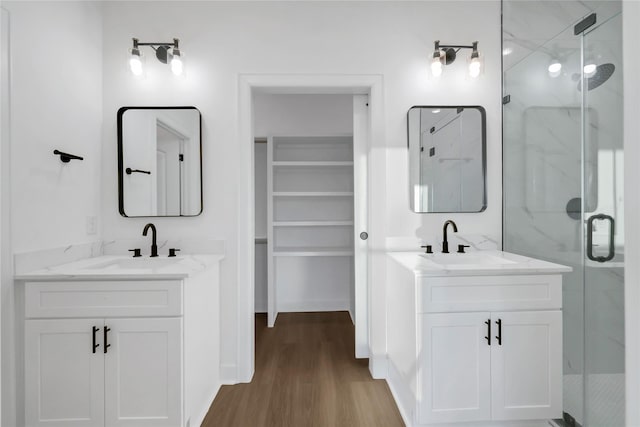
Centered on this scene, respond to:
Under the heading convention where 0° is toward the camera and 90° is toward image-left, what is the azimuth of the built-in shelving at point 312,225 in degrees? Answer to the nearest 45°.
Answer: approximately 0°

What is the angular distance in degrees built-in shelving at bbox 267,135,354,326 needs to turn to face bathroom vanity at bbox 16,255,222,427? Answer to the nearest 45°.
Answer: approximately 45° to its right

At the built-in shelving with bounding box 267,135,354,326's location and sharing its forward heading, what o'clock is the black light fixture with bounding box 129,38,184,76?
The black light fixture is roughly at 1 o'clock from the built-in shelving.

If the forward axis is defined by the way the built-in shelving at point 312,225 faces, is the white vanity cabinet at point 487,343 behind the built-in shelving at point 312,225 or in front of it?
in front

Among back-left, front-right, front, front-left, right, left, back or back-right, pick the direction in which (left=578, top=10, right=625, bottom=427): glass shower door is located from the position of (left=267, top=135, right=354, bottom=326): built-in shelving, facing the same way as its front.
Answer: front-left
